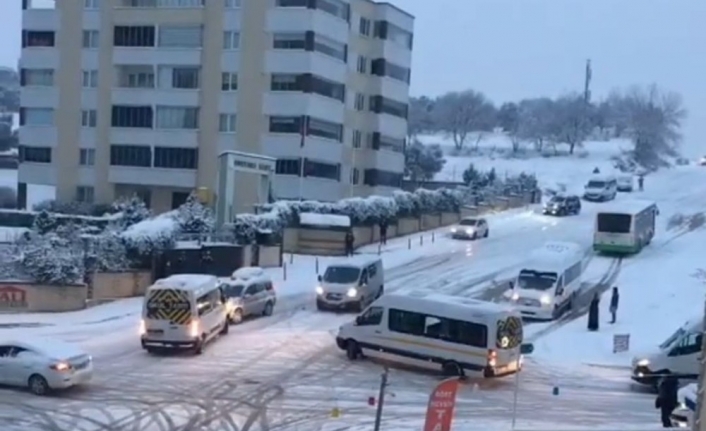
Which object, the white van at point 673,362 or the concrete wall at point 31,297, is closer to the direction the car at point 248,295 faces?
the concrete wall

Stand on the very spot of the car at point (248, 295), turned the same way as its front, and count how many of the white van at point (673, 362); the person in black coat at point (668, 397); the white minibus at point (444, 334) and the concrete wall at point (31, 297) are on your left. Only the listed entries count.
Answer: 3

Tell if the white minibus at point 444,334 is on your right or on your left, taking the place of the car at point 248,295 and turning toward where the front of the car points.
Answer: on your left

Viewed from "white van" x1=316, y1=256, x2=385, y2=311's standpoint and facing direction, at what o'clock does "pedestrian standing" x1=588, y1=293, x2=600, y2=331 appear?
The pedestrian standing is roughly at 8 o'clock from the white van.

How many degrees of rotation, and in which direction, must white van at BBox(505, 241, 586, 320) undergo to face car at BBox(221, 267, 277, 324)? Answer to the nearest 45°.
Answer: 0° — it already faces it

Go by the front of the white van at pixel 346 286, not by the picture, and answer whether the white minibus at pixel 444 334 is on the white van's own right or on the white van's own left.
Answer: on the white van's own left

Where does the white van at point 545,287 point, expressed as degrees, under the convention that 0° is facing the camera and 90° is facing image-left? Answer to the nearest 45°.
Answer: approximately 45°

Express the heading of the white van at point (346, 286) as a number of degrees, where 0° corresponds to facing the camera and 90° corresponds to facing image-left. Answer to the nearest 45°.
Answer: approximately 45°
